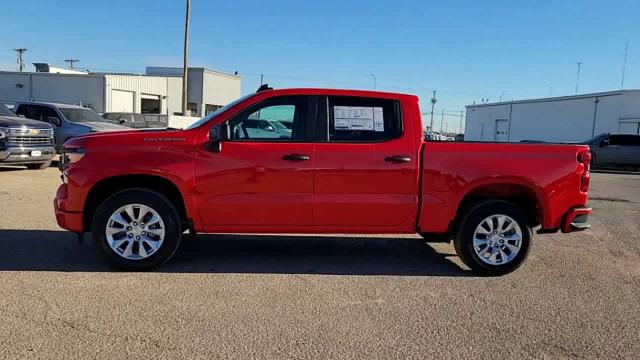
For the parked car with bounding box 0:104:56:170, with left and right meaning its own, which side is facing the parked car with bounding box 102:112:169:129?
left

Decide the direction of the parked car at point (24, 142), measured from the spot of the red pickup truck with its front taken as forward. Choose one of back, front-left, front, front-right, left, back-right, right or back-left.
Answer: front-right

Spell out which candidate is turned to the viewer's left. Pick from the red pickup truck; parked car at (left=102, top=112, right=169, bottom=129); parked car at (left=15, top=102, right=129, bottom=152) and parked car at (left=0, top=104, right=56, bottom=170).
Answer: the red pickup truck

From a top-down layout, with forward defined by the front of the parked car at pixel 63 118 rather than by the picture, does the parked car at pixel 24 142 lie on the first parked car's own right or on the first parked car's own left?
on the first parked car's own right

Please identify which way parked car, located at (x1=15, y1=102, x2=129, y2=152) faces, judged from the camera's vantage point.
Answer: facing the viewer and to the right of the viewer

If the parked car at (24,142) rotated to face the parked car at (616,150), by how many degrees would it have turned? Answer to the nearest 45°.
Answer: approximately 45° to its left

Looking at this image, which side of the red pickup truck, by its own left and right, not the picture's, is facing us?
left

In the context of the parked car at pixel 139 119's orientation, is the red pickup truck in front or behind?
in front
